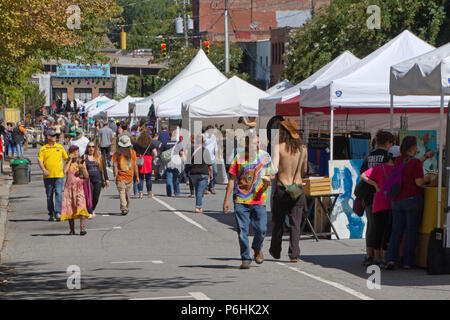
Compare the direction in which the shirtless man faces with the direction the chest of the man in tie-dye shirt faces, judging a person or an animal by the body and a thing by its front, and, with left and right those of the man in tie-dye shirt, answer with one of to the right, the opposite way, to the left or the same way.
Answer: the opposite way

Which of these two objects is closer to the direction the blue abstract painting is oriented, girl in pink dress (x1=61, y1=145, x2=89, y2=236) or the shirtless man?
the shirtless man

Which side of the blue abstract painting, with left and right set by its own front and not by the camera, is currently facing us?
front

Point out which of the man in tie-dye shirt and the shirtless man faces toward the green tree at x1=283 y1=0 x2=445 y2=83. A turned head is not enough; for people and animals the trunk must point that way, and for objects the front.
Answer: the shirtless man

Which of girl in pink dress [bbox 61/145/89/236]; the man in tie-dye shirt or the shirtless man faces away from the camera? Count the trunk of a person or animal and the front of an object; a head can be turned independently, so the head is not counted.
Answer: the shirtless man

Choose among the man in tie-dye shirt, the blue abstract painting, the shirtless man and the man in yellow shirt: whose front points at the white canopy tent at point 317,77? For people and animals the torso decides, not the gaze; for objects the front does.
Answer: the shirtless man

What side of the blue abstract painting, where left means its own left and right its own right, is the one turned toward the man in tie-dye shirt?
front

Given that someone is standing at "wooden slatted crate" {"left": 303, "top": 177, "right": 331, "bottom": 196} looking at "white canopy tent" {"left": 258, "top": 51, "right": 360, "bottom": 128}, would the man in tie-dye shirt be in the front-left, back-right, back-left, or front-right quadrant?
back-left

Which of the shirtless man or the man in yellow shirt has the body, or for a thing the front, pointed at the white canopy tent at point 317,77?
the shirtless man

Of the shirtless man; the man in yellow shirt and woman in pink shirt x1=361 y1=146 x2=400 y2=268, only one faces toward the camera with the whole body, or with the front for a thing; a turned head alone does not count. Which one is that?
the man in yellow shirt

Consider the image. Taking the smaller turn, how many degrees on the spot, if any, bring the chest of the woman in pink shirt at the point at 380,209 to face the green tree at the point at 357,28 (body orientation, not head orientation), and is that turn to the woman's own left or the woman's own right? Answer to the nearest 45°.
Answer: approximately 45° to the woman's own left

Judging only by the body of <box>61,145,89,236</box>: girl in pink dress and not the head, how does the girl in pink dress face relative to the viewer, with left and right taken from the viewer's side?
facing the viewer

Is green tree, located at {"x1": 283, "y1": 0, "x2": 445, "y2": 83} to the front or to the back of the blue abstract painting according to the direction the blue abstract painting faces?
to the back

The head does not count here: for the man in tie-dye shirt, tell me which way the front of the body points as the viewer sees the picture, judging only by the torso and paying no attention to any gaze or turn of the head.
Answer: toward the camera

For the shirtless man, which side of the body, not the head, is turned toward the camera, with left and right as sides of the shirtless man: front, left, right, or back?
back
